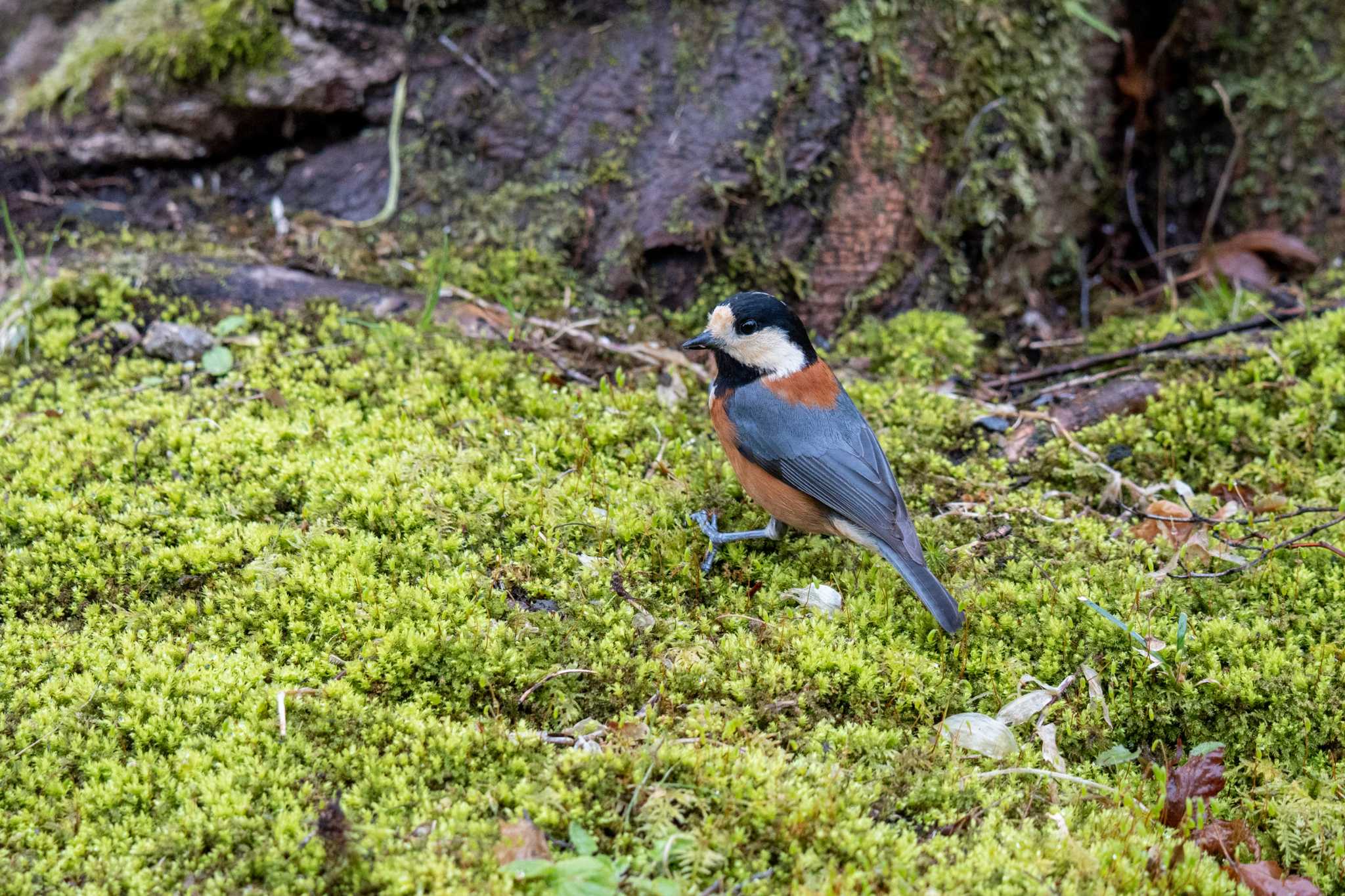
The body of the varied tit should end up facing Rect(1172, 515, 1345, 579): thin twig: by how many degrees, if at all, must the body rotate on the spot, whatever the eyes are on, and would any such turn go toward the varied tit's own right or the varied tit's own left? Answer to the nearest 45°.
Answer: approximately 180°

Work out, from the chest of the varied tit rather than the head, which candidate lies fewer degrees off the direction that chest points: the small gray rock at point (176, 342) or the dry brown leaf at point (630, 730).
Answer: the small gray rock

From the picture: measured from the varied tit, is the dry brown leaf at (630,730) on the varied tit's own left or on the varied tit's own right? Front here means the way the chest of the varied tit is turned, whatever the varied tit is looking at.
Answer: on the varied tit's own left

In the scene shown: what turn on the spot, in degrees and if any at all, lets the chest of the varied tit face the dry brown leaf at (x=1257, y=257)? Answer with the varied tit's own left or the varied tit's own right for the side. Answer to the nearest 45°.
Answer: approximately 135° to the varied tit's own right

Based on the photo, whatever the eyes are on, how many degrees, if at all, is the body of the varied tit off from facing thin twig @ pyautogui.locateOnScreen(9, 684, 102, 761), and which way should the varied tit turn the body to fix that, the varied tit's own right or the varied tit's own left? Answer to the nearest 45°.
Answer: approximately 45° to the varied tit's own left

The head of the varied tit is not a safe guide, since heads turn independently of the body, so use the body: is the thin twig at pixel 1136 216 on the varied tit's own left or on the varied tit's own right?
on the varied tit's own right

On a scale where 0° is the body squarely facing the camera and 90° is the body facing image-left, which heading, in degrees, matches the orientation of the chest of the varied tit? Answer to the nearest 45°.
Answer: approximately 90°

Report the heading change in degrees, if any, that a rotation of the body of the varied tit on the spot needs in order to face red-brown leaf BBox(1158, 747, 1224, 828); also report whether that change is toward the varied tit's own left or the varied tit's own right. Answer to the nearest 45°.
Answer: approximately 135° to the varied tit's own left

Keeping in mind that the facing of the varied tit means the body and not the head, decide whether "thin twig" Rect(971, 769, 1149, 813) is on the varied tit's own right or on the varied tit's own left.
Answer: on the varied tit's own left

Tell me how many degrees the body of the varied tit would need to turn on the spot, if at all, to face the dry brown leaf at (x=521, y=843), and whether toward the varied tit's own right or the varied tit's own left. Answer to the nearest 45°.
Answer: approximately 90° to the varied tit's own left

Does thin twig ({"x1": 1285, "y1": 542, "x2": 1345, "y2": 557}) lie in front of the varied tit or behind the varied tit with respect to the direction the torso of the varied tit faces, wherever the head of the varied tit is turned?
behind

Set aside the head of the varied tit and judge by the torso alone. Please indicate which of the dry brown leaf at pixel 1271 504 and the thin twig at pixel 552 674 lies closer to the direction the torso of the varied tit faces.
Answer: the thin twig

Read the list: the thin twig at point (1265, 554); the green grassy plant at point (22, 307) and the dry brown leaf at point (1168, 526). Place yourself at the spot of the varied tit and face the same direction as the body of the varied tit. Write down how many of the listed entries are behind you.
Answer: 2
